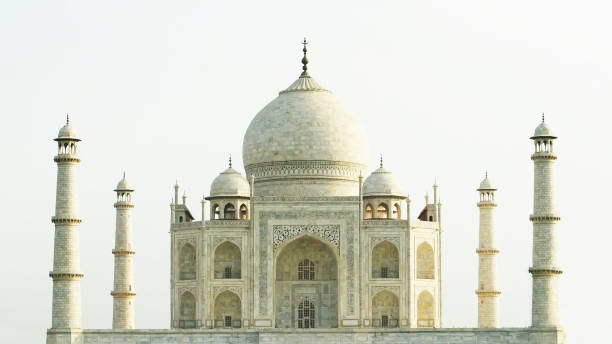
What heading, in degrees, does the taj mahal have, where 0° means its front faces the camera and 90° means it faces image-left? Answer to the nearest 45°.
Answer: approximately 0°
